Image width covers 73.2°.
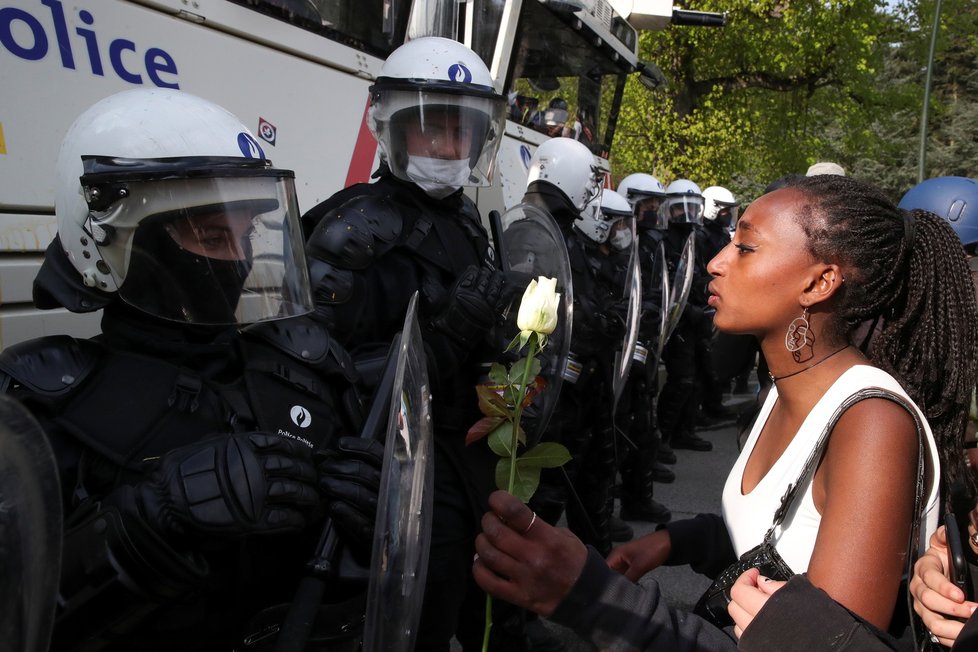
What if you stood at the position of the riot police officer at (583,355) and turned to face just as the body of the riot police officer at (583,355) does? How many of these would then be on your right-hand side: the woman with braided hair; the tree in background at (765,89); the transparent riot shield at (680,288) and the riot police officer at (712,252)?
1

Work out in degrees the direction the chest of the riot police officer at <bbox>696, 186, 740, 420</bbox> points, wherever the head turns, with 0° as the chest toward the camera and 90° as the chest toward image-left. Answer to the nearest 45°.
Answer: approximately 270°

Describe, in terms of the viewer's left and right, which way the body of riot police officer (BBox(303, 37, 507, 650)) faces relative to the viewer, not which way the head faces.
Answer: facing the viewer and to the right of the viewer

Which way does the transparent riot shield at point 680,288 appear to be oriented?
to the viewer's right

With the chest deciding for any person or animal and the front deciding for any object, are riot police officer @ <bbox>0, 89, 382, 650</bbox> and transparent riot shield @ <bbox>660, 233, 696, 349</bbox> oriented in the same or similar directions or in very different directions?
same or similar directions

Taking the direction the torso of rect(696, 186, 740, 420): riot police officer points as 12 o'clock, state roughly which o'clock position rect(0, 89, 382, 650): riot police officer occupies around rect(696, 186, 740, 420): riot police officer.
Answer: rect(0, 89, 382, 650): riot police officer is roughly at 3 o'clock from rect(696, 186, 740, 420): riot police officer.

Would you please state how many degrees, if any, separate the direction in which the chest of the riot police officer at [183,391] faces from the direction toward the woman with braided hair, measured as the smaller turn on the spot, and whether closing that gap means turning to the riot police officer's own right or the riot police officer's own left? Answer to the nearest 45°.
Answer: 0° — they already face them

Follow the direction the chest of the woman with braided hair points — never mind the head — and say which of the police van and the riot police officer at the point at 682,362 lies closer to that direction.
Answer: the police van

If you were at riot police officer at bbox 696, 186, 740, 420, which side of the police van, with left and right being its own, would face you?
front

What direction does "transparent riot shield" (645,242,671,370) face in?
to the viewer's right

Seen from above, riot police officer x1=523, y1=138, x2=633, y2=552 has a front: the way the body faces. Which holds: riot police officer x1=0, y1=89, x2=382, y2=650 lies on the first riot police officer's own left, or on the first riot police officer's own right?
on the first riot police officer's own right

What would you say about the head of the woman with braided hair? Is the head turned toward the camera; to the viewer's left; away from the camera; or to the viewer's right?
to the viewer's left

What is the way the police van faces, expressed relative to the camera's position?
facing away from the viewer and to the right of the viewer

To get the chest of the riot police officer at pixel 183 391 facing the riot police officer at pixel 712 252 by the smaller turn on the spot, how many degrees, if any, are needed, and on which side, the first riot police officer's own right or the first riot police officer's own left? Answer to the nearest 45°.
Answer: approximately 90° to the first riot police officer's own left
